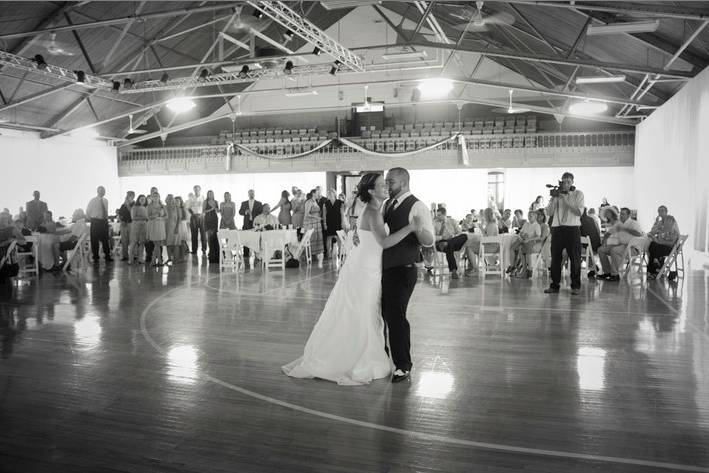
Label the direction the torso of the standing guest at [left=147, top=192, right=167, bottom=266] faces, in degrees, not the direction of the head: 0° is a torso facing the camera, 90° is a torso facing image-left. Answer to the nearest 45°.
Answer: approximately 0°

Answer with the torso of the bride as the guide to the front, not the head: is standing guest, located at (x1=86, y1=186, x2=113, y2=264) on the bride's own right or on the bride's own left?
on the bride's own left

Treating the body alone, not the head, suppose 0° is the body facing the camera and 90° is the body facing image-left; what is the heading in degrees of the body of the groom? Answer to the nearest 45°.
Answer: approximately 45°

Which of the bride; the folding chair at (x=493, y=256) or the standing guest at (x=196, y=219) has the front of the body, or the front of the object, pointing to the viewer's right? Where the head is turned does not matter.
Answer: the bride

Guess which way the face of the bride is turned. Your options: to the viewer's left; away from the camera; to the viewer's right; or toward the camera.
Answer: to the viewer's right

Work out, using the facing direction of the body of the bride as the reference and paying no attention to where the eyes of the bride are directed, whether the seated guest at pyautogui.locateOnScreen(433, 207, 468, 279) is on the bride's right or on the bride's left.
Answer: on the bride's left

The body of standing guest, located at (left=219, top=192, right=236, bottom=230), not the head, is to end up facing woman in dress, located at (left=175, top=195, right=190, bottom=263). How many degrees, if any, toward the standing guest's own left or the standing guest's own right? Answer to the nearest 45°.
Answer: approximately 90° to the standing guest's own right

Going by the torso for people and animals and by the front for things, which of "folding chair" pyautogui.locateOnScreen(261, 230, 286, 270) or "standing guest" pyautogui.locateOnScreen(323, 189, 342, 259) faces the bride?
the standing guest

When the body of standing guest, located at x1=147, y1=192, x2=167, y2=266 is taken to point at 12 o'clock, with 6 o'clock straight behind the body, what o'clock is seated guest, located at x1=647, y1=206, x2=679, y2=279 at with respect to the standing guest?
The seated guest is roughly at 10 o'clock from the standing guest.

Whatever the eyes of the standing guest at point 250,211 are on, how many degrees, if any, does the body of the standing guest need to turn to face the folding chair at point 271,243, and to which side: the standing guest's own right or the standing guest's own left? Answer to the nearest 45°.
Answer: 0° — they already face it

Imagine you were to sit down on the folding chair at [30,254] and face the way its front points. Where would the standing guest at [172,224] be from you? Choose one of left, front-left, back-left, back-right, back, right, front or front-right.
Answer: right
